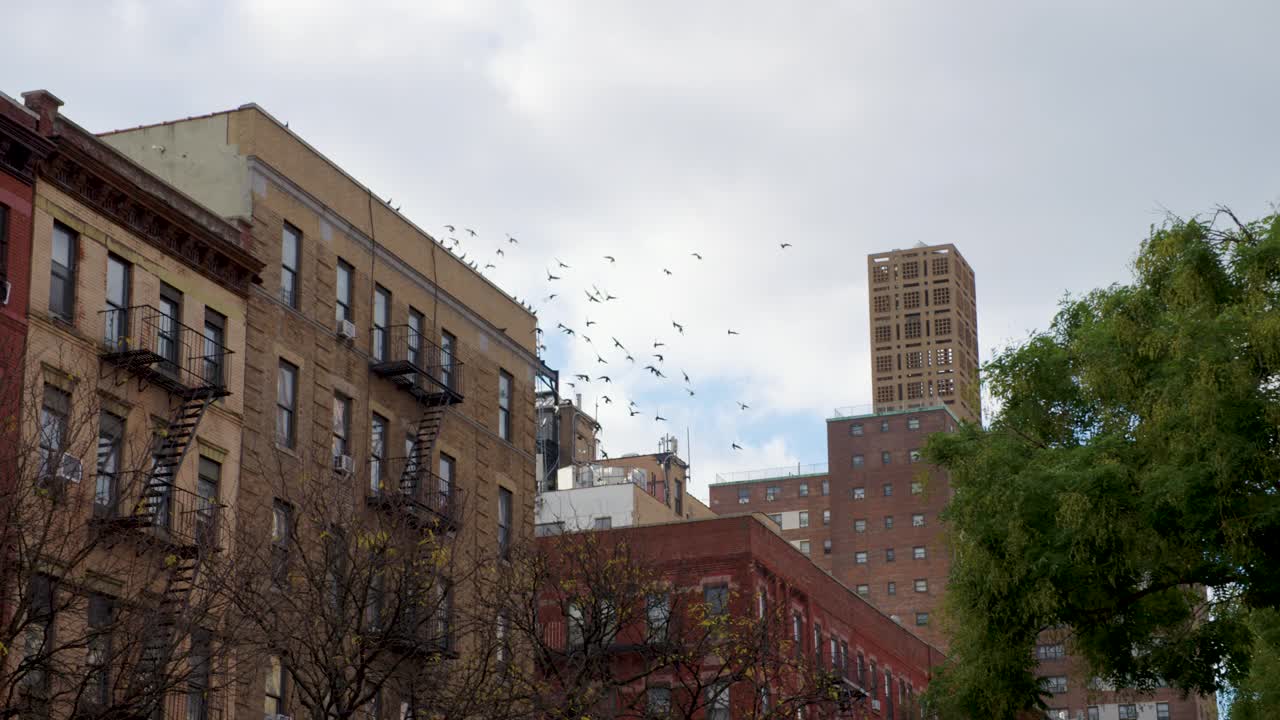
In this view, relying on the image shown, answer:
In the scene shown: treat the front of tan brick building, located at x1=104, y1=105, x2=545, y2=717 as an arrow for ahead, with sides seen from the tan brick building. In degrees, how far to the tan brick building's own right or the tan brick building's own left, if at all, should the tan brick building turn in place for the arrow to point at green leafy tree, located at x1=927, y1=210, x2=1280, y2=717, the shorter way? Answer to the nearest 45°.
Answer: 0° — it already faces it

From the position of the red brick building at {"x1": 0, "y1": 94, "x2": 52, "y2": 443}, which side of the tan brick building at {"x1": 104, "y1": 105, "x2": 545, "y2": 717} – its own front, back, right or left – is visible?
right

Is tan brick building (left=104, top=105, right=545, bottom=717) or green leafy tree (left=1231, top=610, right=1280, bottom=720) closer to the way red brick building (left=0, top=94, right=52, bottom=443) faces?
the green leafy tree

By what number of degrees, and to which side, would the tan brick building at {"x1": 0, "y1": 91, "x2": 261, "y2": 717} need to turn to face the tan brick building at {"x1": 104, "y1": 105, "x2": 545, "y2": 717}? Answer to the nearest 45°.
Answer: approximately 90° to its left

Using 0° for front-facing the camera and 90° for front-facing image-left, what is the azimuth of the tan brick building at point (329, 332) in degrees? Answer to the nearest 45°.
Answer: approximately 315°

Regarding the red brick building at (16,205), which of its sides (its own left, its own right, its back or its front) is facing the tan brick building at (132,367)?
left

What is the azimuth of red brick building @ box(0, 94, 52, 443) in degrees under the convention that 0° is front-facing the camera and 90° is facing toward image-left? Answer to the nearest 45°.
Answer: approximately 315°

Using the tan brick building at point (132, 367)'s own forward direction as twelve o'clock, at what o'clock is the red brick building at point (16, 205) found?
The red brick building is roughly at 3 o'clock from the tan brick building.

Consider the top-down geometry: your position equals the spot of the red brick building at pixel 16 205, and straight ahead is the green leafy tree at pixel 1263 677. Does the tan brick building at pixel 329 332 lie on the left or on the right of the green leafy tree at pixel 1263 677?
left

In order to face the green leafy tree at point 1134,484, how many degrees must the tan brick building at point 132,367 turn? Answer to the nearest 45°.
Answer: approximately 45° to its left

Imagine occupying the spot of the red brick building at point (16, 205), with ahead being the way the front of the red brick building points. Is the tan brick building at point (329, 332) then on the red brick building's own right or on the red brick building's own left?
on the red brick building's own left

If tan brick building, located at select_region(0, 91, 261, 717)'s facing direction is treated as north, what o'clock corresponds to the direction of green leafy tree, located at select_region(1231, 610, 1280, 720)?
The green leafy tree is roughly at 10 o'clock from the tan brick building.
